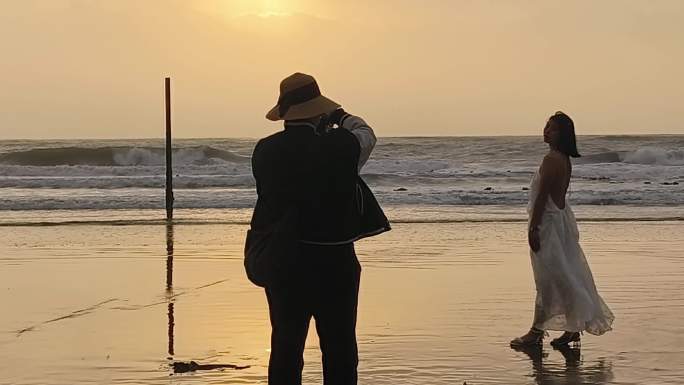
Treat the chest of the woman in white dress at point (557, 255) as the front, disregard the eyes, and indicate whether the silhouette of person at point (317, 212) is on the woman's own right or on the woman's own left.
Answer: on the woman's own left

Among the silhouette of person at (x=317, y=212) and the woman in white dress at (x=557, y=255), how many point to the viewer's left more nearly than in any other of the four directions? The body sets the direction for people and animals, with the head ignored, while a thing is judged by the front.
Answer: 1

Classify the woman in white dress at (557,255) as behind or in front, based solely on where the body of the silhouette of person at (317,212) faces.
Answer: in front

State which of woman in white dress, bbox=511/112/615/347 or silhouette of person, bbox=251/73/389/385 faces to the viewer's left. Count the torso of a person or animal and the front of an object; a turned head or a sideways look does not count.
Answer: the woman in white dress

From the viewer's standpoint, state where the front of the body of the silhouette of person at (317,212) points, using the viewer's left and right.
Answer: facing away from the viewer and to the right of the viewer

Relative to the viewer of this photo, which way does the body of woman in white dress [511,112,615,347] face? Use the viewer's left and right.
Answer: facing to the left of the viewer

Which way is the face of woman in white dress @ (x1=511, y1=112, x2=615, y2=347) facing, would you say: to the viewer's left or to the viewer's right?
to the viewer's left
